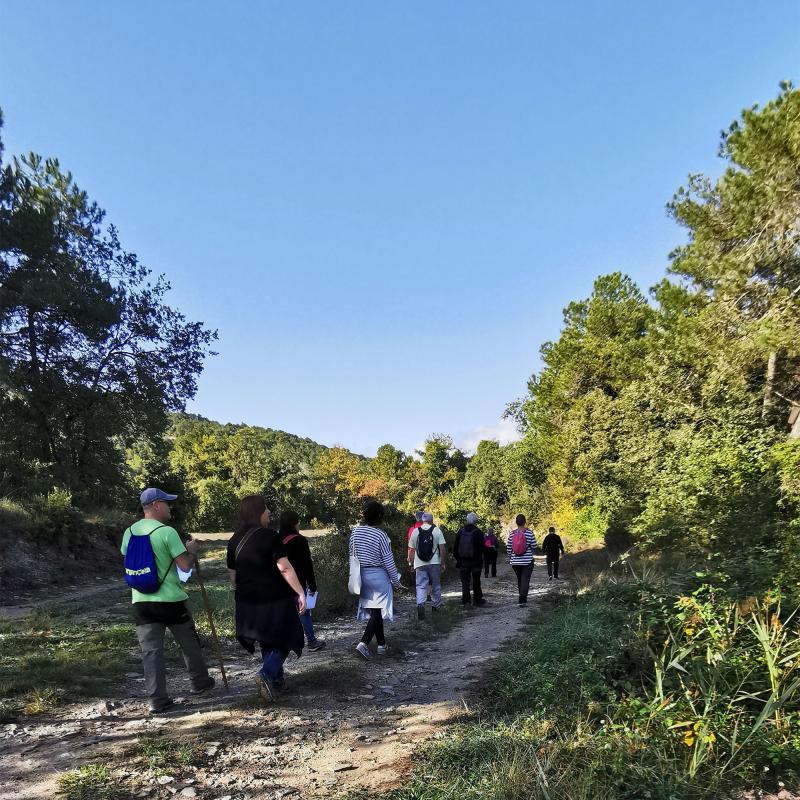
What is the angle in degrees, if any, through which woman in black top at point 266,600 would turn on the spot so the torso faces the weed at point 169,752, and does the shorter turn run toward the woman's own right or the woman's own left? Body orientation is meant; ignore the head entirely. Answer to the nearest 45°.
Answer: approximately 180°

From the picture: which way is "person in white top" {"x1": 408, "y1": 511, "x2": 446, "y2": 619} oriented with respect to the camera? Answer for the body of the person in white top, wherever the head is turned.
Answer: away from the camera

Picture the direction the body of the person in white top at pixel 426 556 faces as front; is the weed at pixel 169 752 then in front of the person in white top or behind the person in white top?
behind

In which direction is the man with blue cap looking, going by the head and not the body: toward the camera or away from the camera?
away from the camera

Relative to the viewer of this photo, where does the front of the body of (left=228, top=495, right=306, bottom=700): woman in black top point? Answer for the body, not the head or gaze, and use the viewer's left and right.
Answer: facing away from the viewer and to the right of the viewer

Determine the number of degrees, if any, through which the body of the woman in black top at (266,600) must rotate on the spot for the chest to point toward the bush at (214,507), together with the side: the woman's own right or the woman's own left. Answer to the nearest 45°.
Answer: approximately 45° to the woman's own left

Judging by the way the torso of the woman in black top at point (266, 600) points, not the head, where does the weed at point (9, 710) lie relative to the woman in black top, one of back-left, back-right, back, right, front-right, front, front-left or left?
back-left
